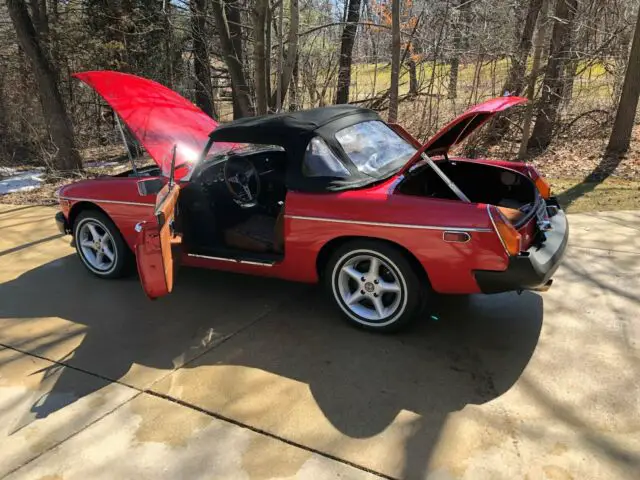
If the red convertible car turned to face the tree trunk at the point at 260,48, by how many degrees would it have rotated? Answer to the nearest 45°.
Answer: approximately 45° to its right

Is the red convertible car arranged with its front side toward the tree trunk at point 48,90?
yes

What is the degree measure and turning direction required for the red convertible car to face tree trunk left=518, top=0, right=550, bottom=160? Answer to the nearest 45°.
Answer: approximately 90° to its right

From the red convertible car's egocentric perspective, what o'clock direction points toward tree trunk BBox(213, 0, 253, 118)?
The tree trunk is roughly at 1 o'clock from the red convertible car.

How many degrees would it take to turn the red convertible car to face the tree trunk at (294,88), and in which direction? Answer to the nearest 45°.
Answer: approximately 45° to its right

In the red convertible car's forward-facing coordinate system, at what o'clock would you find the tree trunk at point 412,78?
The tree trunk is roughly at 2 o'clock from the red convertible car.

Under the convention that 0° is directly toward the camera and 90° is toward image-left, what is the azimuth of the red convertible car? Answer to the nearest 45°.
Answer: approximately 135°

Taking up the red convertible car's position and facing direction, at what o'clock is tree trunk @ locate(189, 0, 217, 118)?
The tree trunk is roughly at 1 o'clock from the red convertible car.

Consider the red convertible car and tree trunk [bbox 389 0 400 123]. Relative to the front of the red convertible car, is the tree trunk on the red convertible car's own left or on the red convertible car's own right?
on the red convertible car's own right

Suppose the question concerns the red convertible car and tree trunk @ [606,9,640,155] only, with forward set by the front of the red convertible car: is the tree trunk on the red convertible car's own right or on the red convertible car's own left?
on the red convertible car's own right

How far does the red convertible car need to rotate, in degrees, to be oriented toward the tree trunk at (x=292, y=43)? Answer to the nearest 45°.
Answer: approximately 45° to its right

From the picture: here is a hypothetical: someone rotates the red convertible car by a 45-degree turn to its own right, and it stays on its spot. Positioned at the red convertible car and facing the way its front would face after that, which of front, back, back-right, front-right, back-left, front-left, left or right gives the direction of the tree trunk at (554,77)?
front-right
